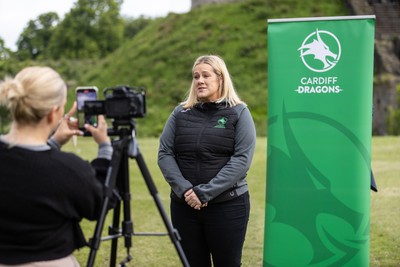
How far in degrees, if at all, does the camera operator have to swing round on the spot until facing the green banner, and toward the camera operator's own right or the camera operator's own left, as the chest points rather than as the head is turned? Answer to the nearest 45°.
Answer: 0° — they already face it

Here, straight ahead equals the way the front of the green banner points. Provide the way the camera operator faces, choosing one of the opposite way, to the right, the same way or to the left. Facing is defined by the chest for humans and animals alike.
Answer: the opposite way

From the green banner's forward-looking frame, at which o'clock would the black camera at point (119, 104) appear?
The black camera is roughly at 1 o'clock from the green banner.

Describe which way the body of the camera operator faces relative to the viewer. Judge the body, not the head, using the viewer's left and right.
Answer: facing away from the viewer and to the right of the viewer

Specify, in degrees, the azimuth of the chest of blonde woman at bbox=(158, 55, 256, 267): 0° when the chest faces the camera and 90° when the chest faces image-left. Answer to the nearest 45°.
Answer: approximately 45°

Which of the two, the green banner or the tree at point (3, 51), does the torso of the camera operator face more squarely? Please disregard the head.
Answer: the green banner

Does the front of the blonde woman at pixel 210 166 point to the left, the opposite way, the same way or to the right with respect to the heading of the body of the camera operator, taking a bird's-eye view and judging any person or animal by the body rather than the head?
the opposite way

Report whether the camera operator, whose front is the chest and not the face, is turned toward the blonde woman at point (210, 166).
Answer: yes

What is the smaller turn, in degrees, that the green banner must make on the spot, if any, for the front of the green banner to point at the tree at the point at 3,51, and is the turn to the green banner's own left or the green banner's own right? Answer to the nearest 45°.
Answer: approximately 135° to the green banner's own right

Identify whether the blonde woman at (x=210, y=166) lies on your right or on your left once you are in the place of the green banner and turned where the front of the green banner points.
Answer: on your right

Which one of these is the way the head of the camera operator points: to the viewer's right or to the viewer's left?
to the viewer's right
